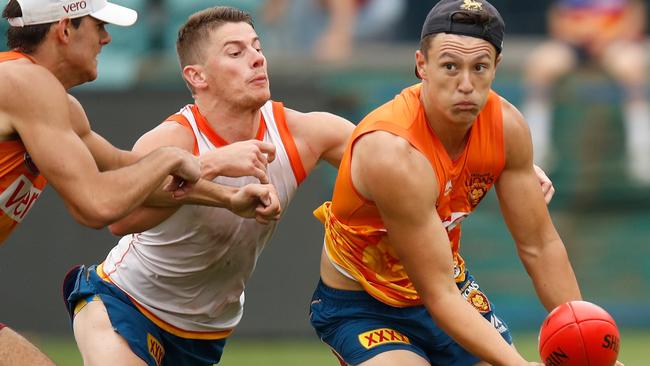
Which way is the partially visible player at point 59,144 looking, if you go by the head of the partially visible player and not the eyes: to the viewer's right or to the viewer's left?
to the viewer's right

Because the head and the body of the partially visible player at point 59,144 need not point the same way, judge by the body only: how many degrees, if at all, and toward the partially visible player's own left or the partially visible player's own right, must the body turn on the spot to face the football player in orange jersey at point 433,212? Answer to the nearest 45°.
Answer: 0° — they already face them

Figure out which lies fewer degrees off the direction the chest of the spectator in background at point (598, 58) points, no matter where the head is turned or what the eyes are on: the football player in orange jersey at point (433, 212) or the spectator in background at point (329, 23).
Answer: the football player in orange jersey

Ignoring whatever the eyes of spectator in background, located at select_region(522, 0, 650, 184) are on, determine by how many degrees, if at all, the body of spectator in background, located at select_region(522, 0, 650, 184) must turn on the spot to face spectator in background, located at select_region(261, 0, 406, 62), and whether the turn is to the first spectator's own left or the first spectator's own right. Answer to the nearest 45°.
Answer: approximately 90° to the first spectator's own right

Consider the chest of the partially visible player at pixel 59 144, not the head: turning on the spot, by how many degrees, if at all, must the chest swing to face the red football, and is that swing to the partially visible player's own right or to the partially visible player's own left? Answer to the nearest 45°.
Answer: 0° — they already face it

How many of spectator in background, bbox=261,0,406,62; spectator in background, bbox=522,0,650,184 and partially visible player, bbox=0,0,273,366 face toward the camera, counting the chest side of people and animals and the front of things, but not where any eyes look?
2

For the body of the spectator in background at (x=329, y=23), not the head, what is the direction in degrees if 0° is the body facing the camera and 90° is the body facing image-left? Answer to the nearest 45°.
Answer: approximately 0°

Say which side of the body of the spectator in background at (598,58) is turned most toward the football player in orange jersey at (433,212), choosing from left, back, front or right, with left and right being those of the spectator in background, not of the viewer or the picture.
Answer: front

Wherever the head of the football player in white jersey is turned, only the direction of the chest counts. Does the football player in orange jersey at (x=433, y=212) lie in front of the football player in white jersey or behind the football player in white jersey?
in front

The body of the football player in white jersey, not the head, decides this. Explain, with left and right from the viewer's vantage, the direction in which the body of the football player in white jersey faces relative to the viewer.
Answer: facing the viewer and to the right of the viewer

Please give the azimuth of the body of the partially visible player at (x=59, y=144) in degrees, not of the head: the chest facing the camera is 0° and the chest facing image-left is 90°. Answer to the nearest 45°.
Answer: approximately 270°
